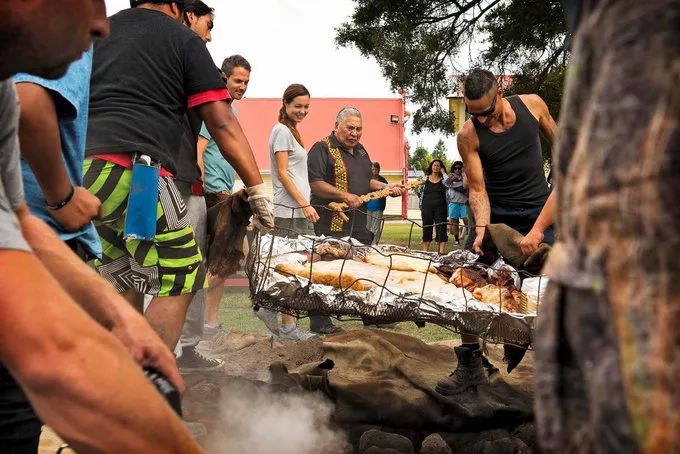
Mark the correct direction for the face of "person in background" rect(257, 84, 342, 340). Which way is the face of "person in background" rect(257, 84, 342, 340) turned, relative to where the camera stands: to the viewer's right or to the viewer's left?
to the viewer's right

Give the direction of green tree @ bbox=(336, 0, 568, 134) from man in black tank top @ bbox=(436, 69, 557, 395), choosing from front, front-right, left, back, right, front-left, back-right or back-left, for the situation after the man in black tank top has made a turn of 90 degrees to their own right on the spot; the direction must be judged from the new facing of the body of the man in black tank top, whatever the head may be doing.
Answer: front-right

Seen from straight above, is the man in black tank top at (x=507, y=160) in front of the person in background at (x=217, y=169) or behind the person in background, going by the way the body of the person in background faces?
in front

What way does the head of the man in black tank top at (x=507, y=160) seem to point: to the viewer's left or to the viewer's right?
to the viewer's left

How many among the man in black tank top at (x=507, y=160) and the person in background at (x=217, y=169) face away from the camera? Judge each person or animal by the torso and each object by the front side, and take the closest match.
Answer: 0

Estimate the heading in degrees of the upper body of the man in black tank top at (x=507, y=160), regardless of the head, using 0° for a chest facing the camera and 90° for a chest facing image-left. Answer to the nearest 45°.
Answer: approximately 45°

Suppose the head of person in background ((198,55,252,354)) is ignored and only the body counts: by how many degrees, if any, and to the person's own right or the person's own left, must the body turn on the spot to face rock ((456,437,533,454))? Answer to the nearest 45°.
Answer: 0° — they already face it
